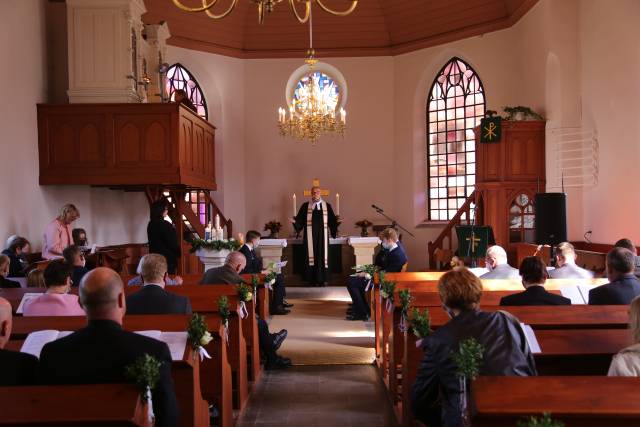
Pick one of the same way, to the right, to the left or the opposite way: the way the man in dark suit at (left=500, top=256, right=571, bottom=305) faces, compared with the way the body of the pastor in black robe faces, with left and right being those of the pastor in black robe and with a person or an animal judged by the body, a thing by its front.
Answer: the opposite way

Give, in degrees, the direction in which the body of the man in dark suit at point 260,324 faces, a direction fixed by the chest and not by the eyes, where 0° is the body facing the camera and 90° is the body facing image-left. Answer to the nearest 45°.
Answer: approximately 225°

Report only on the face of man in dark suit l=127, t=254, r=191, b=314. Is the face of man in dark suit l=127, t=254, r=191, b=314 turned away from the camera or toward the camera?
away from the camera

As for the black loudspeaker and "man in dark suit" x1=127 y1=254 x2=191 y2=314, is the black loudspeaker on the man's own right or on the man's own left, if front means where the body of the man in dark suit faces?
on the man's own right

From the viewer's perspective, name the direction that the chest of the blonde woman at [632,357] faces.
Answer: away from the camera

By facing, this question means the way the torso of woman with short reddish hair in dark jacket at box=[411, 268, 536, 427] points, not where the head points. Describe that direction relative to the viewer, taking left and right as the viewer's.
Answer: facing away from the viewer

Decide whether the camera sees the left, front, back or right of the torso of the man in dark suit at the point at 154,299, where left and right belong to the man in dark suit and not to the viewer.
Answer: back

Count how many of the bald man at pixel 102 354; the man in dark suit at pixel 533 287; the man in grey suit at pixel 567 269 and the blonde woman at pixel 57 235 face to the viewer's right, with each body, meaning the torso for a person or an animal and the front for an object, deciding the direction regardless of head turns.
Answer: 1

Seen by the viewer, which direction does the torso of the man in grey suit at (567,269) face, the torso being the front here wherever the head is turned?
away from the camera

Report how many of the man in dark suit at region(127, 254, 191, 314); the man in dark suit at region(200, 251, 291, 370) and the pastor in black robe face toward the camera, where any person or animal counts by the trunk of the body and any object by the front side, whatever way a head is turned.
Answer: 1

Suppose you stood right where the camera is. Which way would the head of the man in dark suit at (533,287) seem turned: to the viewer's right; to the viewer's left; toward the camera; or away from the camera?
away from the camera

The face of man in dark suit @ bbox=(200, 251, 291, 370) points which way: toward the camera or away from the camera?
away from the camera

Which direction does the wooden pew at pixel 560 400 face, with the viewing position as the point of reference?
facing away from the viewer

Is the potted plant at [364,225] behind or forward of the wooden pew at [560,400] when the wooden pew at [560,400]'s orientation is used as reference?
forward

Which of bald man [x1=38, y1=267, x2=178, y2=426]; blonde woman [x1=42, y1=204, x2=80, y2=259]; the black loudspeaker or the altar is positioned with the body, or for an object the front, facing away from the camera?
the bald man

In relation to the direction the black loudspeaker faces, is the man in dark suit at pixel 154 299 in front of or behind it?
in front

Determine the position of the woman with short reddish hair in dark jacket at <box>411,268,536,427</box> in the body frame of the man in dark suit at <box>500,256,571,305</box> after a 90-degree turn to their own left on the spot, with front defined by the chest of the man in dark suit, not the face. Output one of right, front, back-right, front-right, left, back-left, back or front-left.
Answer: left

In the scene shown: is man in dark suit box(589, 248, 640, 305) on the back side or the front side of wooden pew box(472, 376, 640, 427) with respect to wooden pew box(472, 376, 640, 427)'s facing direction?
on the front side

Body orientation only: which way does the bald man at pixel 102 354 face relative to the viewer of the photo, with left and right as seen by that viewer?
facing away from the viewer
